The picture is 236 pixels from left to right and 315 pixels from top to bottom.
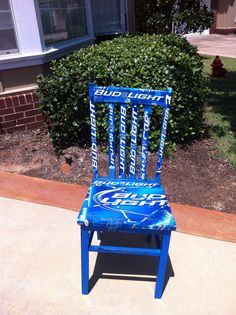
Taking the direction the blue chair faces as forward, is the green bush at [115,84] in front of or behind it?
behind

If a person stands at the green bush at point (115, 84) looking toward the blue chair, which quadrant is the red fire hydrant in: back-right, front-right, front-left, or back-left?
back-left

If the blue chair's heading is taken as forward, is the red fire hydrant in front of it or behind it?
behind

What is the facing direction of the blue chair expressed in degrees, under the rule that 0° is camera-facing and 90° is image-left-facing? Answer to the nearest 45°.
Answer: approximately 0°
